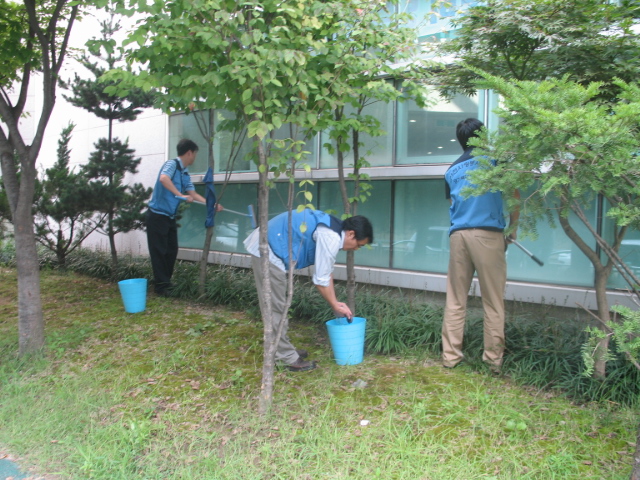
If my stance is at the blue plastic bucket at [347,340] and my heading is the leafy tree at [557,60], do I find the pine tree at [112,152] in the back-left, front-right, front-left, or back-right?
back-left

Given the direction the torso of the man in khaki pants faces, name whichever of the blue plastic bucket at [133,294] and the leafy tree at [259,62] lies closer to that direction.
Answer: the blue plastic bucket

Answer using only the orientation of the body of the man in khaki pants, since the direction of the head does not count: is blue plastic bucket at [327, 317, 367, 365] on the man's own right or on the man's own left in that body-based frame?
on the man's own left

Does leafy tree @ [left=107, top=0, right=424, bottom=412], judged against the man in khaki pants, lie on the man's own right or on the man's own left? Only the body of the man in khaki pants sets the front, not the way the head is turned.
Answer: on the man's own left

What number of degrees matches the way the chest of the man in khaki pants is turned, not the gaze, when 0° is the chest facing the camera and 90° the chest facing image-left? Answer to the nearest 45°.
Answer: approximately 180°

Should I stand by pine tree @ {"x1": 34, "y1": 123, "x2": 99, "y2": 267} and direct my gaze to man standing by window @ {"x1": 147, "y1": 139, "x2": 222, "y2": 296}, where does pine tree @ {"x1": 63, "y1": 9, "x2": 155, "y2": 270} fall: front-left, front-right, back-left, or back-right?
front-left

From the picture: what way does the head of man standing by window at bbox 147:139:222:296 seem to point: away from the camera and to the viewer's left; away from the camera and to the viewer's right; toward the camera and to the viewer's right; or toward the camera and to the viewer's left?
away from the camera and to the viewer's right

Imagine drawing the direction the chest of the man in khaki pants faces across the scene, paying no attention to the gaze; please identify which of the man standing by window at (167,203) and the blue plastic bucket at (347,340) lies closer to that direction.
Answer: the man standing by window

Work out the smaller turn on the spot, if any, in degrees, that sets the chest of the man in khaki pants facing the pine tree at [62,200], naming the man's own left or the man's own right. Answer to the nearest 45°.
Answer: approximately 45° to the man's own left
